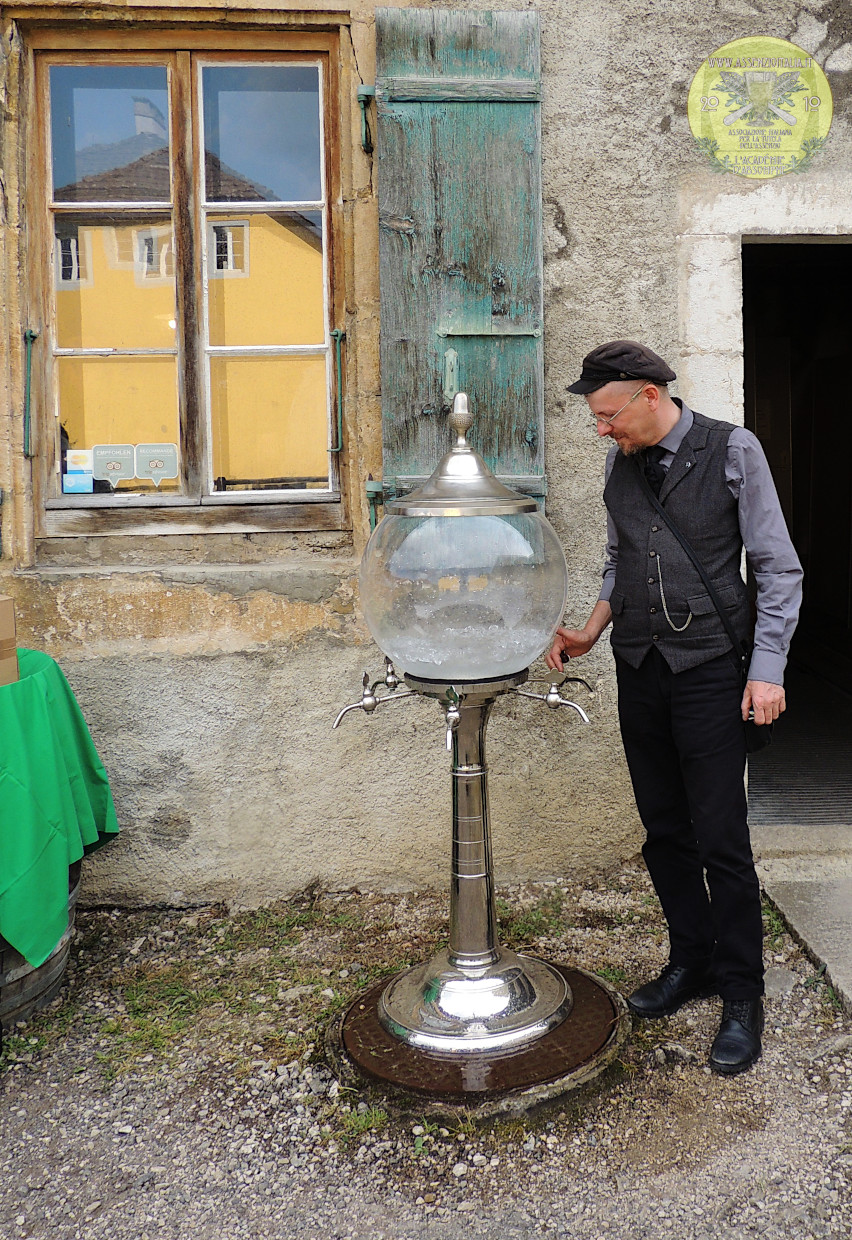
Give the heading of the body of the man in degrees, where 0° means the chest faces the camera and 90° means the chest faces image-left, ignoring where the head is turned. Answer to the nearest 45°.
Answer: approximately 45°

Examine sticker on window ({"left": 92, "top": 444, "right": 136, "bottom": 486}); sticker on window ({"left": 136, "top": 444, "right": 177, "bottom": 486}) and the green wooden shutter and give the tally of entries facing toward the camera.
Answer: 3

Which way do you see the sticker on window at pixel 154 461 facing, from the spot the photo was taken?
facing the viewer

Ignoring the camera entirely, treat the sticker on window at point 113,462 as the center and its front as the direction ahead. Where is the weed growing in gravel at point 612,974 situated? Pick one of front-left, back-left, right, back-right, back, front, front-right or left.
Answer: front-left

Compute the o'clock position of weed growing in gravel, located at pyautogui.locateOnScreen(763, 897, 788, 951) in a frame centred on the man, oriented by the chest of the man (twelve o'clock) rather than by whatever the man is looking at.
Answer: The weed growing in gravel is roughly at 5 o'clock from the man.

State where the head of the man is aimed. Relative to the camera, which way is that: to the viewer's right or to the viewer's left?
to the viewer's left

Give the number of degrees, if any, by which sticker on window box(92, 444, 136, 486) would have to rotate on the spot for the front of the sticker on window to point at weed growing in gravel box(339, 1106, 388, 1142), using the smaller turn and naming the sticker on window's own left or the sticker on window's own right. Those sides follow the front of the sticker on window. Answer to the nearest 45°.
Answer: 0° — it already faces it

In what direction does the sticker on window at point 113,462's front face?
toward the camera
